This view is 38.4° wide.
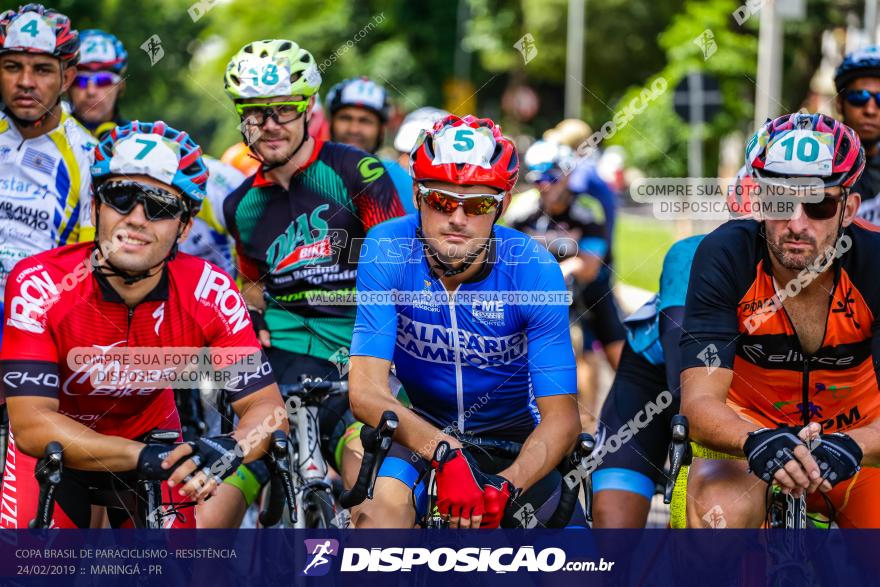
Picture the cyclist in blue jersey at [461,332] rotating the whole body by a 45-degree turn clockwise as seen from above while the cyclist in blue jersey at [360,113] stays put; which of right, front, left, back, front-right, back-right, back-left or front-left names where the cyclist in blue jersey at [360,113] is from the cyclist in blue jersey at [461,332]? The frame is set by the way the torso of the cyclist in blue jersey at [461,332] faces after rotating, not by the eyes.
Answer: back-right

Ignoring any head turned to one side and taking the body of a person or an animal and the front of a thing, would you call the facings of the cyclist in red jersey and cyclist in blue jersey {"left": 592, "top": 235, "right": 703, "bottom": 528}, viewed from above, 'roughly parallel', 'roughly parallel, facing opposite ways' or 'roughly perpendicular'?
roughly parallel

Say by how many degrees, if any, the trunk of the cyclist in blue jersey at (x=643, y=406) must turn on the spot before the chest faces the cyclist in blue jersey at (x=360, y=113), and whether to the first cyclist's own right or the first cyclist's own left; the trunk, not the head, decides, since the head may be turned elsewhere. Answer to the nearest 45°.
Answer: approximately 180°

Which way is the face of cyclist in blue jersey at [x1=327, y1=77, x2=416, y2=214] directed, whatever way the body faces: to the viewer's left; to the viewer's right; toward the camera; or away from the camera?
toward the camera

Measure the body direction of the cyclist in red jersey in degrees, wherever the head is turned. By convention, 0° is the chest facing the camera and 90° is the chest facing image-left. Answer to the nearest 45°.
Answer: approximately 0°

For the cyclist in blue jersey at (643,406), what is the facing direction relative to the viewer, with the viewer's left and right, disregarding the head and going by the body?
facing the viewer and to the right of the viewer

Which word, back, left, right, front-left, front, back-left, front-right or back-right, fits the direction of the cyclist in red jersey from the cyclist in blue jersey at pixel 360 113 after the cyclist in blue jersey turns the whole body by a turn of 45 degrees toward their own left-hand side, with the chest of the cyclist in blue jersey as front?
front-right

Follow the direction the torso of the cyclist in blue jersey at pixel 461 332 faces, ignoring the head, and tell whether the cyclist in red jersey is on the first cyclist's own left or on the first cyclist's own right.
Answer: on the first cyclist's own right

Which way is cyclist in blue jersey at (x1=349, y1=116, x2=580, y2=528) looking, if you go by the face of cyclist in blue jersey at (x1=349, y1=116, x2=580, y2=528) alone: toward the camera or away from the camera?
toward the camera

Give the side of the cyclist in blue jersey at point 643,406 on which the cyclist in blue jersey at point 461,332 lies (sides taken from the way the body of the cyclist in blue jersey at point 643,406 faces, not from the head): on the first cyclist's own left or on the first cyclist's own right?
on the first cyclist's own right

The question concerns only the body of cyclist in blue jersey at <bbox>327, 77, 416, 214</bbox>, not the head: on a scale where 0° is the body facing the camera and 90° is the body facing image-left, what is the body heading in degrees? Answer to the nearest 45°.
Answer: approximately 0°

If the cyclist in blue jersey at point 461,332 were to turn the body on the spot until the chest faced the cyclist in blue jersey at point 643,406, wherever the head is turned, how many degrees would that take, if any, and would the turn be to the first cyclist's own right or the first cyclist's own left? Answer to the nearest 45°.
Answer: approximately 135° to the first cyclist's own left

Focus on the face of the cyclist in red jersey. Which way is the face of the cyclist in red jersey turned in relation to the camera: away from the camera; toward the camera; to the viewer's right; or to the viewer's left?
toward the camera

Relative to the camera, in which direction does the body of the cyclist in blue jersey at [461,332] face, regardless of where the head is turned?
toward the camera

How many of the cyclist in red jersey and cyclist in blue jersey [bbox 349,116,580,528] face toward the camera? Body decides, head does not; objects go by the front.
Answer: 2

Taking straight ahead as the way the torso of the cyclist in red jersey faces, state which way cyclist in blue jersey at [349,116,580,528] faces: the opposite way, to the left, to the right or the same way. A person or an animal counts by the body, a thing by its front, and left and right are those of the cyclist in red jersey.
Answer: the same way
